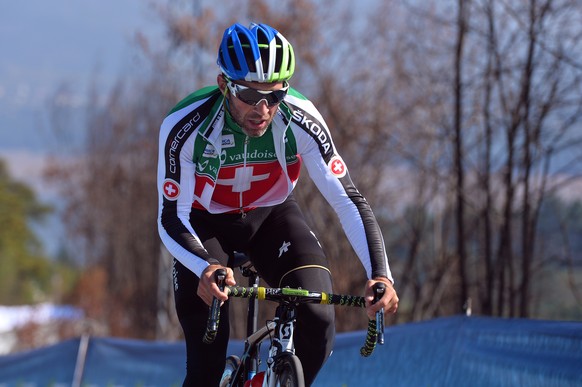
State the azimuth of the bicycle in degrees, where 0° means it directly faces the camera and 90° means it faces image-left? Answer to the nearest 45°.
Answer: approximately 0°

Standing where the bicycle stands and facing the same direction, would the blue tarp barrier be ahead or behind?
behind
